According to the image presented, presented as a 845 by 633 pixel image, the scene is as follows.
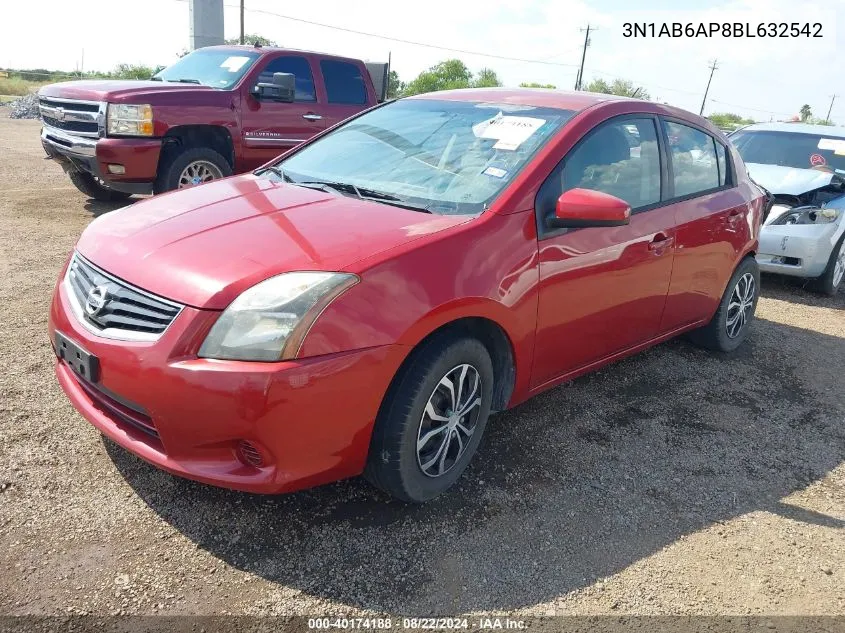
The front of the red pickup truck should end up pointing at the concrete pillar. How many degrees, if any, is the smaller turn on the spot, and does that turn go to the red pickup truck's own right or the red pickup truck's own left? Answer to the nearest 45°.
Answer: approximately 135° to the red pickup truck's own right

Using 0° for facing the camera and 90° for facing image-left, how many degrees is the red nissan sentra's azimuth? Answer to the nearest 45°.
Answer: approximately 45°

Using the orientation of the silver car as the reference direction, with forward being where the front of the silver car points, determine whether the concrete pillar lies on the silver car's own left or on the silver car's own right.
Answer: on the silver car's own right

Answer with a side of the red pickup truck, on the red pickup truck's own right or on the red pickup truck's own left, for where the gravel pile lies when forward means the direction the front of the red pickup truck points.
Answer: on the red pickup truck's own right

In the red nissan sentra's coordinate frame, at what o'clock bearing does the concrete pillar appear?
The concrete pillar is roughly at 4 o'clock from the red nissan sentra.
